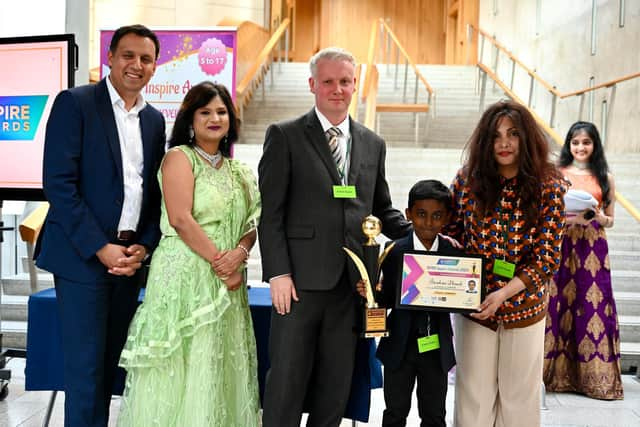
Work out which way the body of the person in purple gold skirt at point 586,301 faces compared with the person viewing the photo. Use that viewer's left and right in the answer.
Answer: facing the viewer

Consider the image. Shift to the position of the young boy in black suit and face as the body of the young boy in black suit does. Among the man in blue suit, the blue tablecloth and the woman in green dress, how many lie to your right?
3

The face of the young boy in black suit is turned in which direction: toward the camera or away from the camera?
toward the camera

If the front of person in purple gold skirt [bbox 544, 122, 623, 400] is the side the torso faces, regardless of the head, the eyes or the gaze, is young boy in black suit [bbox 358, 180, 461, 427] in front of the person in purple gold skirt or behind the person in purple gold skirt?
in front

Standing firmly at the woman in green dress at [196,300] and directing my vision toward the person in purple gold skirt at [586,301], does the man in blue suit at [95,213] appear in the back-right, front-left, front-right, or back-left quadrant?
back-left

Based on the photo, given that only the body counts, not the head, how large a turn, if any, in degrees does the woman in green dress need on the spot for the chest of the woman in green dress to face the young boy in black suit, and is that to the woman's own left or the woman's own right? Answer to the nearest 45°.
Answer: approximately 45° to the woman's own left

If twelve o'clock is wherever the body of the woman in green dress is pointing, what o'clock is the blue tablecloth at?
The blue tablecloth is roughly at 6 o'clock from the woman in green dress.

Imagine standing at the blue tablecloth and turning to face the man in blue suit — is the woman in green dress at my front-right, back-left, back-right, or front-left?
front-left

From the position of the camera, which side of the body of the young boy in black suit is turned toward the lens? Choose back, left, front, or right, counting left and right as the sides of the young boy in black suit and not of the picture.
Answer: front

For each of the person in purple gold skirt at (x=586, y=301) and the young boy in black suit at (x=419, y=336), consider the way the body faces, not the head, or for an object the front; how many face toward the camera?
2

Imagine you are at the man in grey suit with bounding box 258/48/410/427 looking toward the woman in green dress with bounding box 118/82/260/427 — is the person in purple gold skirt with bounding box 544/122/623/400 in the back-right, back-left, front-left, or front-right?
back-right

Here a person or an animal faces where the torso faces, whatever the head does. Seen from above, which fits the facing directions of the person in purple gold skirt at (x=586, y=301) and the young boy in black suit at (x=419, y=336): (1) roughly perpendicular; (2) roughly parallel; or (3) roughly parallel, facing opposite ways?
roughly parallel
